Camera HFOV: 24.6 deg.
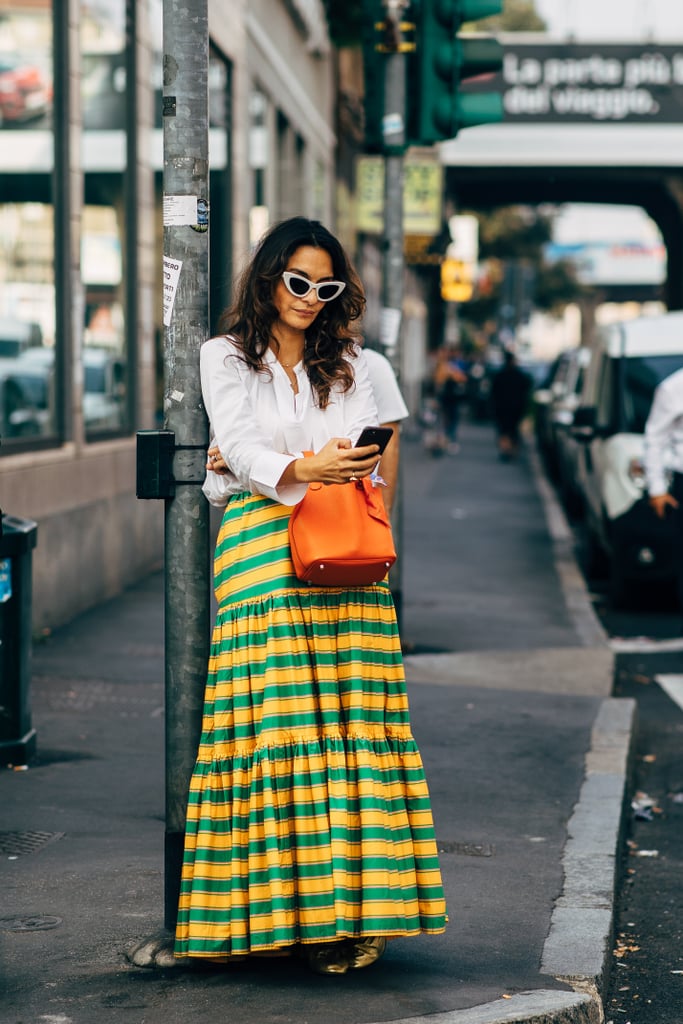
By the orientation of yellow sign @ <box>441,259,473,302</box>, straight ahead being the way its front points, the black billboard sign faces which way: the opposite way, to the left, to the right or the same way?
the same way

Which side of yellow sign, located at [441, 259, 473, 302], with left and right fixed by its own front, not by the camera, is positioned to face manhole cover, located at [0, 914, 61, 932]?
front

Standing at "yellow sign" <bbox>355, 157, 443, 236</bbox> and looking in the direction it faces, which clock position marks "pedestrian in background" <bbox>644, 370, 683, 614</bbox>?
The pedestrian in background is roughly at 12 o'clock from the yellow sign.

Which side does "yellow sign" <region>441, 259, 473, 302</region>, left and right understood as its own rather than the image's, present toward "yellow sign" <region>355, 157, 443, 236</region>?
front

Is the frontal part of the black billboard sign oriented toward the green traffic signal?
yes

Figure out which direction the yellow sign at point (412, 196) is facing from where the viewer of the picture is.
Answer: facing the viewer

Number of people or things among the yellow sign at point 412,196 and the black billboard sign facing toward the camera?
2

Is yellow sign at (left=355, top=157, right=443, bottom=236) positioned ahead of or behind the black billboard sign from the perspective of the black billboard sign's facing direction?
ahead

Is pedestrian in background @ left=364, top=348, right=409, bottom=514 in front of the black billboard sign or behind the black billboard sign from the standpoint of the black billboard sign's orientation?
in front

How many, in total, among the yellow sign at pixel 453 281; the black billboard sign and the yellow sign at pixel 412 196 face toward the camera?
3

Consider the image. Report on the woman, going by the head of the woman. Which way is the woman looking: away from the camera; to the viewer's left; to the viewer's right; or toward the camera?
toward the camera

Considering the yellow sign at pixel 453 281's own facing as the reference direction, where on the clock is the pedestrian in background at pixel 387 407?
The pedestrian in background is roughly at 12 o'clock from the yellow sign.

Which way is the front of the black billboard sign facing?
toward the camera

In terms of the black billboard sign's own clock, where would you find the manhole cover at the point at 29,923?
The manhole cover is roughly at 12 o'clock from the black billboard sign.

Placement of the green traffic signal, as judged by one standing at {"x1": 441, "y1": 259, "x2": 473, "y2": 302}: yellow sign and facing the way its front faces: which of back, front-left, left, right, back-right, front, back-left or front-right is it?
front
